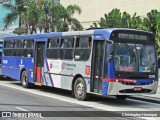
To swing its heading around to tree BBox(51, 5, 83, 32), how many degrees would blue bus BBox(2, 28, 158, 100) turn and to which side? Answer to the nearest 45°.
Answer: approximately 135° to its left

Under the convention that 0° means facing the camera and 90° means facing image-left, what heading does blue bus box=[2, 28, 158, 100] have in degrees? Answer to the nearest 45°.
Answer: approximately 315°
